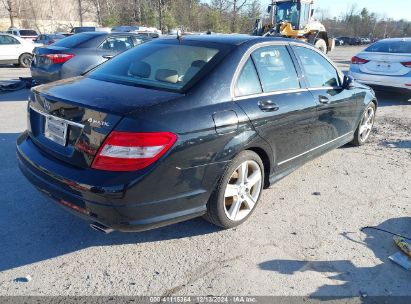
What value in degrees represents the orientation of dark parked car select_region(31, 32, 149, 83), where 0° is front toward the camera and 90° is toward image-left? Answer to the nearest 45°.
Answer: approximately 225°

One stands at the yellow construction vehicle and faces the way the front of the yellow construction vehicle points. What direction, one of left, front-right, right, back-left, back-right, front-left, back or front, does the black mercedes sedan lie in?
front-left

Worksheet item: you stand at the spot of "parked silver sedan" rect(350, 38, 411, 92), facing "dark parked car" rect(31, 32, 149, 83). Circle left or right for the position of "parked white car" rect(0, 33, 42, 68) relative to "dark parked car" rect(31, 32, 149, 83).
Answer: right

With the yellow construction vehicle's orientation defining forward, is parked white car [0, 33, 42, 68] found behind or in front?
in front

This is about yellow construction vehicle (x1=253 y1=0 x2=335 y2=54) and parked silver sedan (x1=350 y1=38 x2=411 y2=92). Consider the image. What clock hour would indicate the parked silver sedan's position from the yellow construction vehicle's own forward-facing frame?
The parked silver sedan is roughly at 10 o'clock from the yellow construction vehicle.

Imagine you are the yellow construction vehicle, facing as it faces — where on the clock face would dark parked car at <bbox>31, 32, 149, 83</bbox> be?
The dark parked car is roughly at 11 o'clock from the yellow construction vehicle.

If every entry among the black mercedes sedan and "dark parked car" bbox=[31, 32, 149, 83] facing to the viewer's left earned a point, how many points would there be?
0

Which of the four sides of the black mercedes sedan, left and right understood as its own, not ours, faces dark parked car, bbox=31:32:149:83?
left

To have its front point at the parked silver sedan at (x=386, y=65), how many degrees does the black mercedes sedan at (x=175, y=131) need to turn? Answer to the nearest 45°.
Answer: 0° — it already faces it

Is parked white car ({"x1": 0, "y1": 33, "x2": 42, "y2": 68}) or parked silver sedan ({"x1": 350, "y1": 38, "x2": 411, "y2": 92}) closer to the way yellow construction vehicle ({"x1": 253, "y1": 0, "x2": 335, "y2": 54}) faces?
the parked white car

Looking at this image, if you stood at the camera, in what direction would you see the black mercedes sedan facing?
facing away from the viewer and to the right of the viewer

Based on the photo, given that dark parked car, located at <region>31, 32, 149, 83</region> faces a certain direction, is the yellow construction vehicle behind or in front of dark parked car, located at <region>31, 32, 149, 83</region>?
in front

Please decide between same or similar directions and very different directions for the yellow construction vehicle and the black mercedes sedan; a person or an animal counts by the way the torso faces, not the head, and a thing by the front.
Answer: very different directions
